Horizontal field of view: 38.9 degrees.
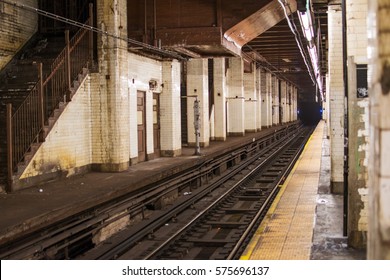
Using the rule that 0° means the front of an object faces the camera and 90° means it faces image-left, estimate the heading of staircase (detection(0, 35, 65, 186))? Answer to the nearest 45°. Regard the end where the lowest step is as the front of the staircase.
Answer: approximately 45°

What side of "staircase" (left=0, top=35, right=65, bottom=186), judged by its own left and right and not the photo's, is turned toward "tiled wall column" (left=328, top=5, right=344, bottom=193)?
left

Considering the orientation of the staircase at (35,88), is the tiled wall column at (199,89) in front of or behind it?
behind

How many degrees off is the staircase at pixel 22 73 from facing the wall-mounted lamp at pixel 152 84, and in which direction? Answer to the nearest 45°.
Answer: approximately 180°

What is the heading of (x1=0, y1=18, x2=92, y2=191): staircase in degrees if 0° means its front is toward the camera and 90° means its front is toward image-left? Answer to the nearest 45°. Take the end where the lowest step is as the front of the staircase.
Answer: approximately 45°

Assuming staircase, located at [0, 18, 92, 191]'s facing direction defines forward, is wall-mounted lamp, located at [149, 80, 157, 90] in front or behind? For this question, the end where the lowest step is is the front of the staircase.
behind

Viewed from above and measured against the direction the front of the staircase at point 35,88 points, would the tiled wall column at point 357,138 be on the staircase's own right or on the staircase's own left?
on the staircase's own left

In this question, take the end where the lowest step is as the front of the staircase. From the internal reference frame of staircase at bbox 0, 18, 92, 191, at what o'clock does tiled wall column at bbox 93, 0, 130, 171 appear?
The tiled wall column is roughly at 7 o'clock from the staircase.

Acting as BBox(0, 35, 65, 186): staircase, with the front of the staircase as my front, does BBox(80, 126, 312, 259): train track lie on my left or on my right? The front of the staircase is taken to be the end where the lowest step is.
on my left

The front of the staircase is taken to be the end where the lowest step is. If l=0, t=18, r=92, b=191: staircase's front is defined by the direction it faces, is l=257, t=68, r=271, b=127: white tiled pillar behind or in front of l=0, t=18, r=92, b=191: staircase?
behind

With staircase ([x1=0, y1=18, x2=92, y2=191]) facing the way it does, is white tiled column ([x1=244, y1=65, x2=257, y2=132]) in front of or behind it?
behind
